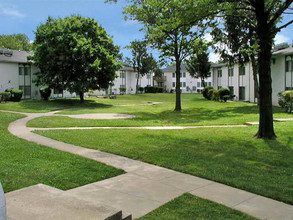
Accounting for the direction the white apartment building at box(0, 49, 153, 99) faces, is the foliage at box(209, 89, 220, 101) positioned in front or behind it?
in front

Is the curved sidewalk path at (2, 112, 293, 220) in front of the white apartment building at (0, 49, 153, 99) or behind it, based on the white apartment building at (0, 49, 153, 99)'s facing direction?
in front

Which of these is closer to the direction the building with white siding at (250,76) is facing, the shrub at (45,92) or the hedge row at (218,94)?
the shrub

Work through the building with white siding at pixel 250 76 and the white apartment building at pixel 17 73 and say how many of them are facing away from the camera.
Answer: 0

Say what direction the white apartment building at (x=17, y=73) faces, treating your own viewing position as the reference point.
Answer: facing the viewer and to the right of the viewer

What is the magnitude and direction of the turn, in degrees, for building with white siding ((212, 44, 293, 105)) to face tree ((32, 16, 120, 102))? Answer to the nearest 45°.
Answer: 0° — it already faces it

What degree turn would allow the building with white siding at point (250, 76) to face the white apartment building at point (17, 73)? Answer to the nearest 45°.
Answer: approximately 45° to its right

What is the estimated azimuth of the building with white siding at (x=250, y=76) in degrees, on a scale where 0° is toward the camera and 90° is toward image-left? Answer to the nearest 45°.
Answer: approximately 45°

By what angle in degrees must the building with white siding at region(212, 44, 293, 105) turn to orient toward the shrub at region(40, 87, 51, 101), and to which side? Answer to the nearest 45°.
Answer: approximately 45° to its right

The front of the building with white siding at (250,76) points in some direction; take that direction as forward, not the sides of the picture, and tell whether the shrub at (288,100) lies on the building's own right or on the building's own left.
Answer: on the building's own left

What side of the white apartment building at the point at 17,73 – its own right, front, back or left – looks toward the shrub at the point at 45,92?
front

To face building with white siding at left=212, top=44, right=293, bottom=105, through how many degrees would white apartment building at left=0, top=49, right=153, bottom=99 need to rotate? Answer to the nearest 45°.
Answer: approximately 45° to its left

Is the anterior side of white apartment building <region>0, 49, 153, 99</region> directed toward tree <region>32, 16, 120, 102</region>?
yes
